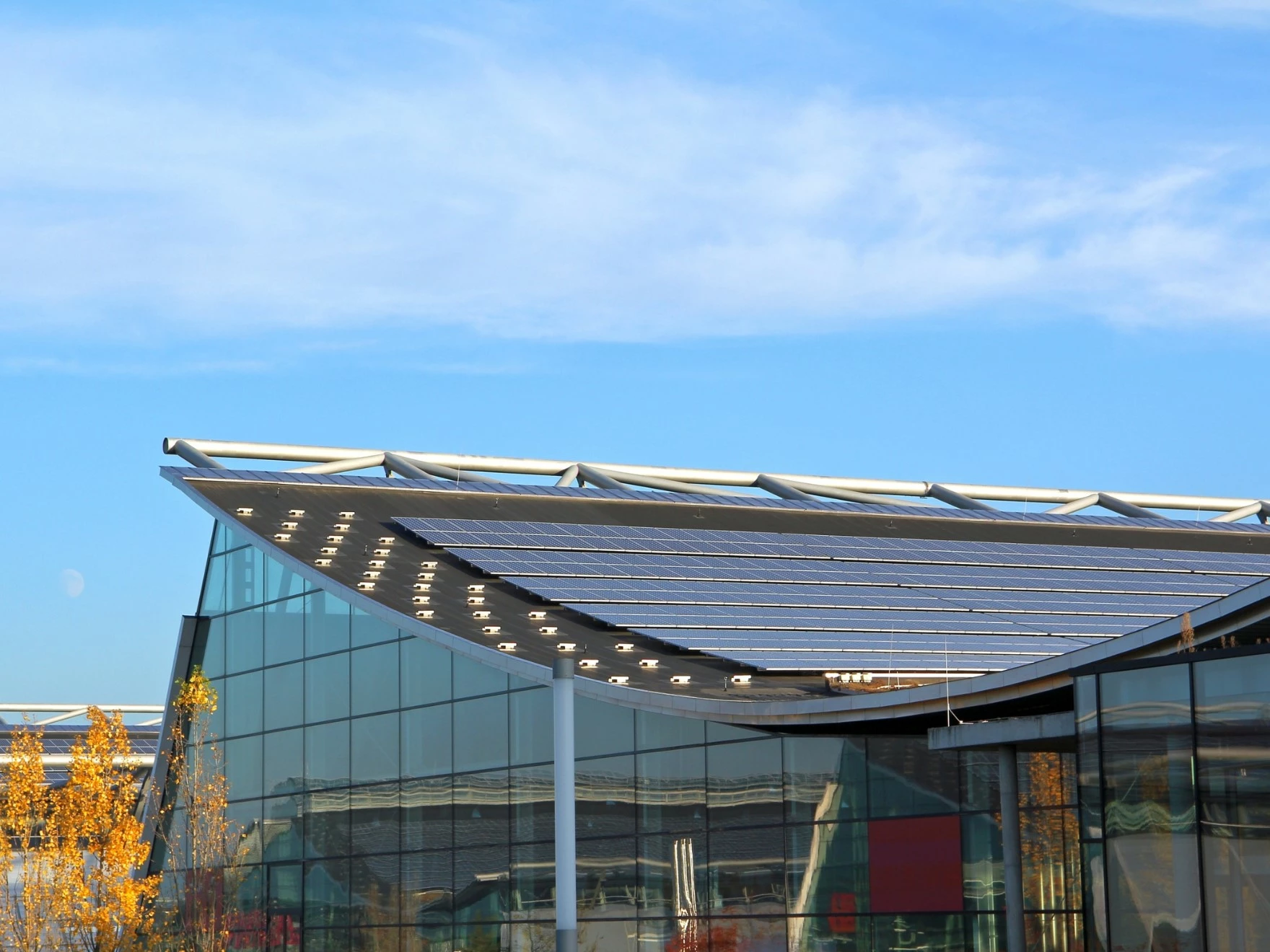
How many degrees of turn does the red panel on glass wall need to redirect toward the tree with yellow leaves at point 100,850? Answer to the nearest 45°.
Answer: approximately 90° to its right

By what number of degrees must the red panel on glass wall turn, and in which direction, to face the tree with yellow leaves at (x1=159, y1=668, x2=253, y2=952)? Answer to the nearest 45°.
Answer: approximately 135° to its right

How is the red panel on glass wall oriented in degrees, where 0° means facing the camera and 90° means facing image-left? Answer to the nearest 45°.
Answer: approximately 0°

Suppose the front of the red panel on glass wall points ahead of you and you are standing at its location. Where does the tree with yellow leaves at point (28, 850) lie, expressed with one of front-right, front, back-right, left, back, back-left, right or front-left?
right
